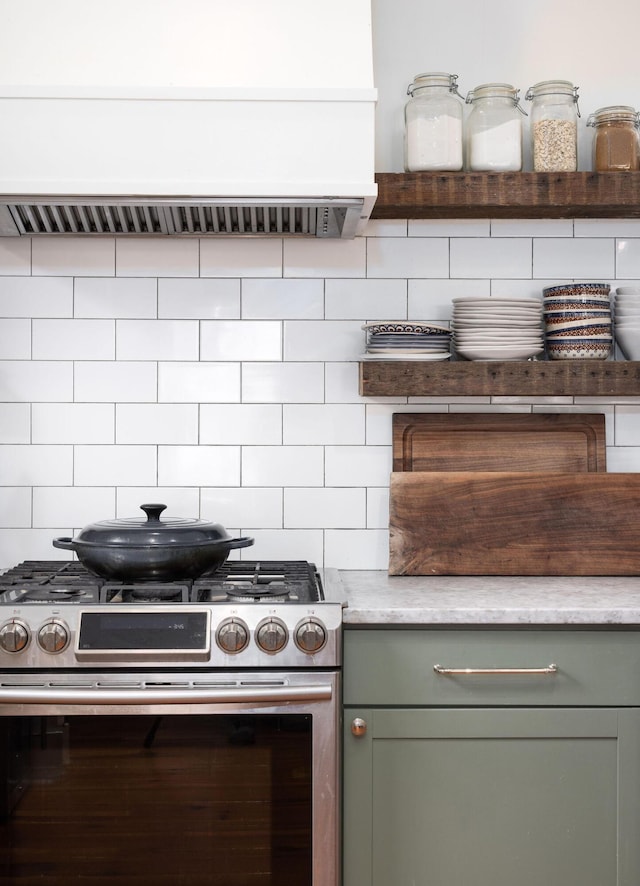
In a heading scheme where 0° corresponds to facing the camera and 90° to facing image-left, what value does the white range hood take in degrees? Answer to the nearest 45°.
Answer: approximately 0°

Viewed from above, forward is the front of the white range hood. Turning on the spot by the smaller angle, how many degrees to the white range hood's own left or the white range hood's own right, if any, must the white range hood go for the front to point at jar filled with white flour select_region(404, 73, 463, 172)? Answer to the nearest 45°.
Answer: approximately 90° to the white range hood's own left

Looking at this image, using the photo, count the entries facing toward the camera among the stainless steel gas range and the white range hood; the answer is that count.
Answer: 2

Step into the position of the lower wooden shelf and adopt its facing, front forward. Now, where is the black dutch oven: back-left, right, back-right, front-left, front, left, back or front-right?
front-right

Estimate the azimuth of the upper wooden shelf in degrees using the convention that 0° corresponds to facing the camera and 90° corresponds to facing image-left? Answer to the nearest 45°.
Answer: approximately 0°
